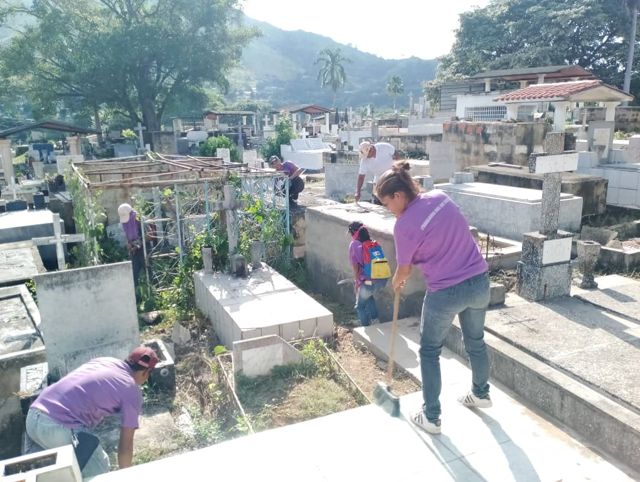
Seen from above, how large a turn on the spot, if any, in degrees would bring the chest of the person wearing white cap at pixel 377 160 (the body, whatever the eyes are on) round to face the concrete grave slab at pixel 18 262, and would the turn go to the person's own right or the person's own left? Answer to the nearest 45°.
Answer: approximately 45° to the person's own right

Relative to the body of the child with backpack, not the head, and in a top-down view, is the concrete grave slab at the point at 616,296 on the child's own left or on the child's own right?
on the child's own right

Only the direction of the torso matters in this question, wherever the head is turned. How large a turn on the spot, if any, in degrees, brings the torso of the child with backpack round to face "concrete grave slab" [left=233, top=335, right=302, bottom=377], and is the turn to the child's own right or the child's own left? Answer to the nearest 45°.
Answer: approximately 90° to the child's own left

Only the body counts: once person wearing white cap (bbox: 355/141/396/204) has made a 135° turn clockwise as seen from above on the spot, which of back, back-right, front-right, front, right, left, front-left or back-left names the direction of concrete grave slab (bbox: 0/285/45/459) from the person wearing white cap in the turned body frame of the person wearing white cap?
back-left

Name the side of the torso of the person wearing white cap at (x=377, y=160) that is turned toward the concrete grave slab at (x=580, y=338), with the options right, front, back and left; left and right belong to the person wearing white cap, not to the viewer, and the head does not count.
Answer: left

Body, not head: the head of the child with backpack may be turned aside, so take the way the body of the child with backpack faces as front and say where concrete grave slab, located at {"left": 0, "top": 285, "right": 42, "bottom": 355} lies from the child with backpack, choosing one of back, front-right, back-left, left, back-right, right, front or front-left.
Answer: front-left

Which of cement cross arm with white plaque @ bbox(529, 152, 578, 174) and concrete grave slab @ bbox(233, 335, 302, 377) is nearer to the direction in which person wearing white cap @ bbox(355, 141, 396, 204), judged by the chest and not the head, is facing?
the concrete grave slab

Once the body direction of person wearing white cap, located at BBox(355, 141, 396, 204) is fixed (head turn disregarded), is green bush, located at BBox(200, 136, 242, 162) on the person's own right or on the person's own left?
on the person's own right

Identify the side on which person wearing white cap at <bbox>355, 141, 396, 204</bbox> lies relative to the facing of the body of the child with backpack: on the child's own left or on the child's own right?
on the child's own right

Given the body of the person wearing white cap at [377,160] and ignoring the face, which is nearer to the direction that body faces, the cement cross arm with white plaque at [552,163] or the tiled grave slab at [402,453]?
the tiled grave slab

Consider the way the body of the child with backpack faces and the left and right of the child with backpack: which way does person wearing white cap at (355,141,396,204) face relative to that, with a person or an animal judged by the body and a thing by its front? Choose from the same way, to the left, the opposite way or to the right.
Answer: to the left

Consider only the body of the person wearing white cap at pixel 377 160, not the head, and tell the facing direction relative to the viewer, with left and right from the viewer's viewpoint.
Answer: facing the viewer and to the left of the viewer

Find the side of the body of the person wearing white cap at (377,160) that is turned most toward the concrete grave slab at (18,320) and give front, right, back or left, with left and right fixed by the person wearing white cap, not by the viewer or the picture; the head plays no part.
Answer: front

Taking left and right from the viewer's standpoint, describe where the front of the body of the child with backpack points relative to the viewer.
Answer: facing away from the viewer and to the left of the viewer

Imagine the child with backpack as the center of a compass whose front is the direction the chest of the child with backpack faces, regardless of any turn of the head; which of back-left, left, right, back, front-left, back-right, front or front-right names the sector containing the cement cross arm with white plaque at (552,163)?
back-right

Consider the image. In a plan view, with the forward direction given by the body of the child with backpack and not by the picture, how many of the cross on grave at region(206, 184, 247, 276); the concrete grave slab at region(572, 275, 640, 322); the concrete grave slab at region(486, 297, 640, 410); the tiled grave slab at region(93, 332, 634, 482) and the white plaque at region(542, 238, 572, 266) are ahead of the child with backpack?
1

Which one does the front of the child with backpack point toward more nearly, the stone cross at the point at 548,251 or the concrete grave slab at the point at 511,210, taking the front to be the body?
the concrete grave slab

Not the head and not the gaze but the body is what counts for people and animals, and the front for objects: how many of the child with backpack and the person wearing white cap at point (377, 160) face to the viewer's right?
0
